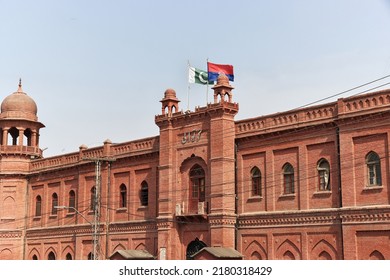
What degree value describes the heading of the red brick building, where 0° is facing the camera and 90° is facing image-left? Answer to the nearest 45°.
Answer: approximately 45°
